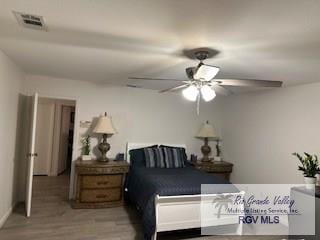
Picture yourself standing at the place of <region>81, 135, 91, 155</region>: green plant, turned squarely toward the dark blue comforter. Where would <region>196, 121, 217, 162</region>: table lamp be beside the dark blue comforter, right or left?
left

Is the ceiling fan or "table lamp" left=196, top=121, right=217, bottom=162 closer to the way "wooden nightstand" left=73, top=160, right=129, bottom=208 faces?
the ceiling fan

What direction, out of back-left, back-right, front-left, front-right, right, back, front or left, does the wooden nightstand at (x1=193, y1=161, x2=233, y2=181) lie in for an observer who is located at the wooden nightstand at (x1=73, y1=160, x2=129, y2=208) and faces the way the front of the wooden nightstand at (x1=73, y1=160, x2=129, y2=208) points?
left

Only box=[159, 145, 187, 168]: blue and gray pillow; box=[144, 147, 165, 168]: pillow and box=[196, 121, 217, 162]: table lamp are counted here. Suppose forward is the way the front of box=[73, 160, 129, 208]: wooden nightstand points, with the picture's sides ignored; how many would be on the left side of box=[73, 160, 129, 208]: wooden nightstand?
3

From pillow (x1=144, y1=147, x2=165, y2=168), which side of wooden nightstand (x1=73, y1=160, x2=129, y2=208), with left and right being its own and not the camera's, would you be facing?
left

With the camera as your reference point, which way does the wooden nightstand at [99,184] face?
facing the viewer

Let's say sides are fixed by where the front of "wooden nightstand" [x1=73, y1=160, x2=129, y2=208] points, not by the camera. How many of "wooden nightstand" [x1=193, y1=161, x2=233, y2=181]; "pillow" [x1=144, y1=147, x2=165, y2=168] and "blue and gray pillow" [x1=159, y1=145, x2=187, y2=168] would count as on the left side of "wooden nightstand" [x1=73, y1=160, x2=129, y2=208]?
3

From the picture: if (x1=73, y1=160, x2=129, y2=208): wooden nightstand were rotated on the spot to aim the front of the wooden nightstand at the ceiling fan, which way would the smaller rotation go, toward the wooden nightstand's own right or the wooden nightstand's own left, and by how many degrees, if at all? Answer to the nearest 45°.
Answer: approximately 45° to the wooden nightstand's own left

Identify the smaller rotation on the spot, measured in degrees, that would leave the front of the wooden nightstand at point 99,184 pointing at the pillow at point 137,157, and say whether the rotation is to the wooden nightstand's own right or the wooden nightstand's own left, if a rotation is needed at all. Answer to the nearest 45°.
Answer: approximately 135° to the wooden nightstand's own left

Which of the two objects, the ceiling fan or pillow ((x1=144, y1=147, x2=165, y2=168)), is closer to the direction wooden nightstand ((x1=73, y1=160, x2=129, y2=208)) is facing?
the ceiling fan
